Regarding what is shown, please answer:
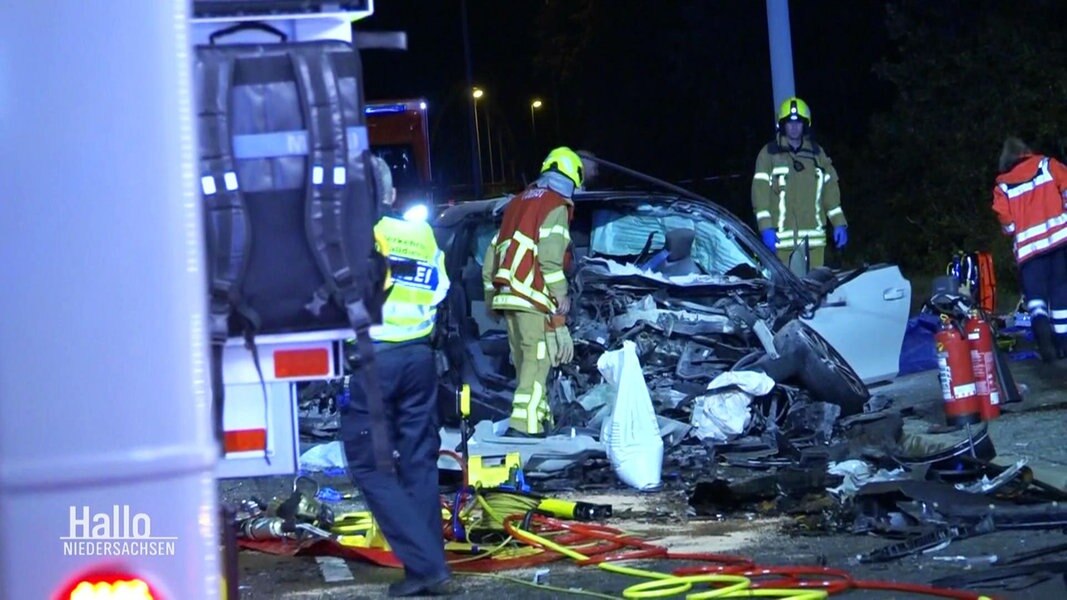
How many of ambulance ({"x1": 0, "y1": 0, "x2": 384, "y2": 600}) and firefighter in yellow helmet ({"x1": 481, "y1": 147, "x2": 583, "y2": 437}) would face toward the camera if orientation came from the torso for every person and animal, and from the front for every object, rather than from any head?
0

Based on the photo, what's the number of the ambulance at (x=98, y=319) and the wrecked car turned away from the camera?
1

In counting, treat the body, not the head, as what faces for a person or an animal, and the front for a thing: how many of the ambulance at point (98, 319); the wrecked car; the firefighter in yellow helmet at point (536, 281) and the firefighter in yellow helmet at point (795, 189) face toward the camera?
2

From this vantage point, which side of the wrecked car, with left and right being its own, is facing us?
front

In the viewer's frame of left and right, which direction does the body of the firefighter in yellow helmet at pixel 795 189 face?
facing the viewer

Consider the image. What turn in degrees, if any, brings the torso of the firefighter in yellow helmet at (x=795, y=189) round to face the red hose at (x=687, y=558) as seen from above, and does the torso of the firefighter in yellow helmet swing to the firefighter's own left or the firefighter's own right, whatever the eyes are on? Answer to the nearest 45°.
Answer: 0° — they already face it

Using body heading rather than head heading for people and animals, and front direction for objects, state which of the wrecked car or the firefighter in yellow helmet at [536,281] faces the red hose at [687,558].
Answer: the wrecked car

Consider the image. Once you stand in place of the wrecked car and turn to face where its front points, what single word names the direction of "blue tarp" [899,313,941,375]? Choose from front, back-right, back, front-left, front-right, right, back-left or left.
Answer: back-left

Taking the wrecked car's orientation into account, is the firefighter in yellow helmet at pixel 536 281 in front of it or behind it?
in front

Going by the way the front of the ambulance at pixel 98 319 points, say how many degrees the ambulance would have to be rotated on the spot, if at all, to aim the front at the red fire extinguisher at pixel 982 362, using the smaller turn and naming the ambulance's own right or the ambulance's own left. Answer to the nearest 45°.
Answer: approximately 45° to the ambulance's own right

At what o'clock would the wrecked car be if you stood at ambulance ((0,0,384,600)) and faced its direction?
The wrecked car is roughly at 1 o'clock from the ambulance.

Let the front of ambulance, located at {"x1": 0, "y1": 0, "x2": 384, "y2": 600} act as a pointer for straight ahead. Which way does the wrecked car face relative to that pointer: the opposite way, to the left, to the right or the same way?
the opposite way

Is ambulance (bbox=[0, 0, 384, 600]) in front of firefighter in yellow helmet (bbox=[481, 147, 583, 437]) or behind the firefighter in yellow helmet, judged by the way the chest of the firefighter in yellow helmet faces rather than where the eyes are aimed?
behind

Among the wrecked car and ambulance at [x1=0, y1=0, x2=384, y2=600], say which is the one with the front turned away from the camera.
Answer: the ambulance

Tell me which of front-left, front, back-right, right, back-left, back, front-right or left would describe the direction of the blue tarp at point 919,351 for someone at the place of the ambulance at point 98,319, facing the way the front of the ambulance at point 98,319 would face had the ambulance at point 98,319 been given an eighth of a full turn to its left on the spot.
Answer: right

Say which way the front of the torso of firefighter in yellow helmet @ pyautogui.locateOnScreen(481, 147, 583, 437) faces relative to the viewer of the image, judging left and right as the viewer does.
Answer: facing away from the viewer and to the right of the viewer

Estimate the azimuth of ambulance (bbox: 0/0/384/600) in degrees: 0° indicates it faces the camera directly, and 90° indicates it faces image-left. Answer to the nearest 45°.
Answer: approximately 180°
